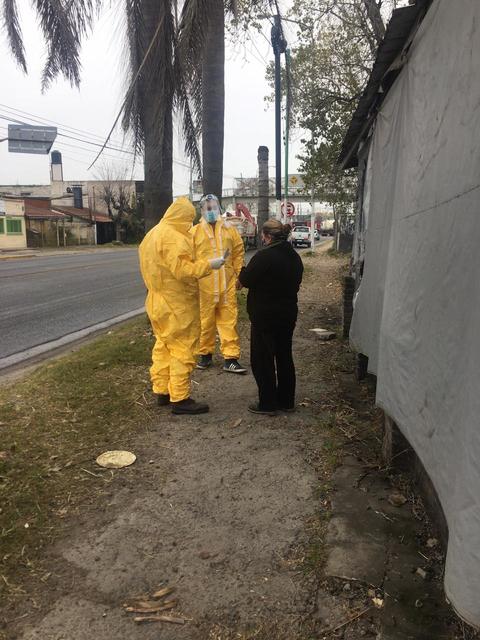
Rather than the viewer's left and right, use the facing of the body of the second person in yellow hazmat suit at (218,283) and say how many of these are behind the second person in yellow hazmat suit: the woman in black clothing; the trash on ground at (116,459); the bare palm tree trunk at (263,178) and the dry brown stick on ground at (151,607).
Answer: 1

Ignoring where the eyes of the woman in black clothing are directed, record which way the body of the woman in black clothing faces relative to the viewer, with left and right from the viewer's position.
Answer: facing away from the viewer and to the left of the viewer

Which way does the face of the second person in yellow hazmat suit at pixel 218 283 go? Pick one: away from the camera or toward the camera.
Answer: toward the camera

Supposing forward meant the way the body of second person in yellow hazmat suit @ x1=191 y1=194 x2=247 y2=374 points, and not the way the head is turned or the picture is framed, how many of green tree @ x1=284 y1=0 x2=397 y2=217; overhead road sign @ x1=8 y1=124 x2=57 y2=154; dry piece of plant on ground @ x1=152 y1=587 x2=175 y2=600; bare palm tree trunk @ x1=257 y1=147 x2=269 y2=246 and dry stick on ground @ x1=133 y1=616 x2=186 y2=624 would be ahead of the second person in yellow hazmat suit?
2

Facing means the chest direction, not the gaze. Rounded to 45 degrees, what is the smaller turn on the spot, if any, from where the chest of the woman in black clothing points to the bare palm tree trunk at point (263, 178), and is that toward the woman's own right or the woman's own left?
approximately 45° to the woman's own right

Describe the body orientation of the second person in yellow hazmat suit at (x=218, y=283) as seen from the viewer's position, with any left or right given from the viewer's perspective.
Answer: facing the viewer

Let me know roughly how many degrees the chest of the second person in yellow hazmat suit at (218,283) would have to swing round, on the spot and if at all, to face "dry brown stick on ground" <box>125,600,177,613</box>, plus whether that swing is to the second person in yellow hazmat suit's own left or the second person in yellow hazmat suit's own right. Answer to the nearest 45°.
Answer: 0° — they already face it

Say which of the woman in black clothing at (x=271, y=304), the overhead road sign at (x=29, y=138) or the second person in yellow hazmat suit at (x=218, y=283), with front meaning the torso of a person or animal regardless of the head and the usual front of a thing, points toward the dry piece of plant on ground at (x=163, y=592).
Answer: the second person in yellow hazmat suit

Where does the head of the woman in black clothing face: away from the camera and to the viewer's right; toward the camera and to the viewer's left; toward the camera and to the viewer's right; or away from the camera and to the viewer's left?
away from the camera and to the viewer's left

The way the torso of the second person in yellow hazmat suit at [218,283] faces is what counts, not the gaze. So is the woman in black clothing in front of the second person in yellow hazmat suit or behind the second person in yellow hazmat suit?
in front

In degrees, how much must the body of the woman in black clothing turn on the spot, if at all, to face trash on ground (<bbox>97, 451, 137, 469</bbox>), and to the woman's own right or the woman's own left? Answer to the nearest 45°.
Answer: approximately 90° to the woman's own left
